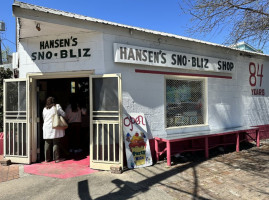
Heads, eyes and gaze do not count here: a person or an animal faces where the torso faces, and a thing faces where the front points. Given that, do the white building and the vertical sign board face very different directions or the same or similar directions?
same or similar directions

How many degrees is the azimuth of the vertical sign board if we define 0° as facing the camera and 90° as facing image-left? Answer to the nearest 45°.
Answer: approximately 0°

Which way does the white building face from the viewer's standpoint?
toward the camera

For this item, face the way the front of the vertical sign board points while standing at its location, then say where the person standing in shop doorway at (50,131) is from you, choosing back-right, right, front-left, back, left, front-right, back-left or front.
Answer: right

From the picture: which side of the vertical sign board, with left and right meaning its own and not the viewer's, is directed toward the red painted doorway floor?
right

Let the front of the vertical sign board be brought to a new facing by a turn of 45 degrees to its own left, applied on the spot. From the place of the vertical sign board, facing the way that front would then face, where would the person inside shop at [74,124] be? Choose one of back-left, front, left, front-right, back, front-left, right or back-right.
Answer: back
